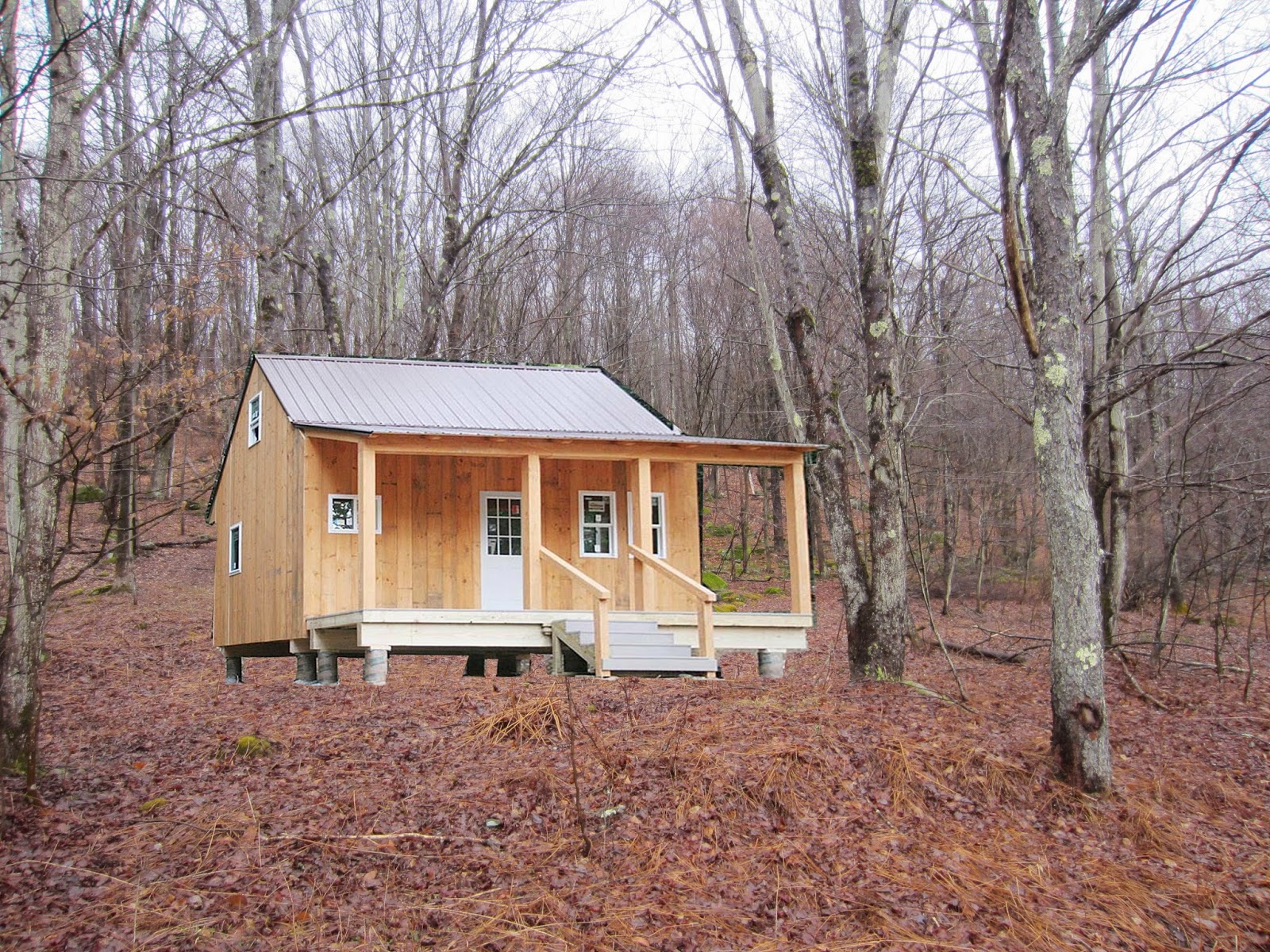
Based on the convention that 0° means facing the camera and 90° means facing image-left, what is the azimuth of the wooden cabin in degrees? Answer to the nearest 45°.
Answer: approximately 315°

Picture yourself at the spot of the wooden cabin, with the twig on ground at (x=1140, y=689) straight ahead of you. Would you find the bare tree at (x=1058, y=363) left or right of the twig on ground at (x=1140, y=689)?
right

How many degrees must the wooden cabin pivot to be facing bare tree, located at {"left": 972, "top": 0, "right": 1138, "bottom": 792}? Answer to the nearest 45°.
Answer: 0° — it already faces it

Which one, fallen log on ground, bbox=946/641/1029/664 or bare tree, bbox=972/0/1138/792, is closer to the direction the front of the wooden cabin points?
the bare tree

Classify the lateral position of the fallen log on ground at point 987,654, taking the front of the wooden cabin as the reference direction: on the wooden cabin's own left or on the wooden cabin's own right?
on the wooden cabin's own left
